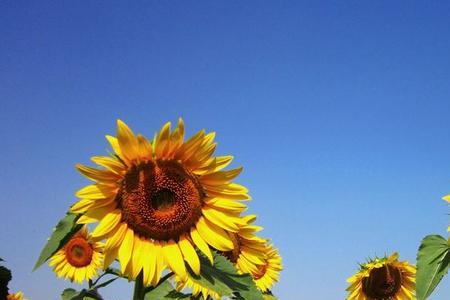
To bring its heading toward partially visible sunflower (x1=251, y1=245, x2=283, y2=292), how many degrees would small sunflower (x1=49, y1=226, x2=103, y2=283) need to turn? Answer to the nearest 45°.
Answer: approximately 45° to its left

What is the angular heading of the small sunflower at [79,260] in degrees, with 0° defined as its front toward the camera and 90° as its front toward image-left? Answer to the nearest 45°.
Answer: approximately 0°

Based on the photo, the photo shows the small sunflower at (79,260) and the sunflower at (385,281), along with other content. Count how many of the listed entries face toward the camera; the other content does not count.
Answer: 2

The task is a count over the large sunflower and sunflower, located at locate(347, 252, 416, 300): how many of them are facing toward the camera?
2

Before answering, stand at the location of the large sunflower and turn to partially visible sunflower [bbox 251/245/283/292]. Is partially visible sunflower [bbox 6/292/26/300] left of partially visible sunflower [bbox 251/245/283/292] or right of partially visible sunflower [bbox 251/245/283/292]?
left

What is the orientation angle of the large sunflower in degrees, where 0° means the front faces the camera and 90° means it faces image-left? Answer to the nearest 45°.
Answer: approximately 0°

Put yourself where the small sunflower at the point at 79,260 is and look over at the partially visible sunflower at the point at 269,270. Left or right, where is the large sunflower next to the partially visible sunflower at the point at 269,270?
right

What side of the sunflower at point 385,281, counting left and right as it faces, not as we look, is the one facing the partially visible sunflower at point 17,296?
right
